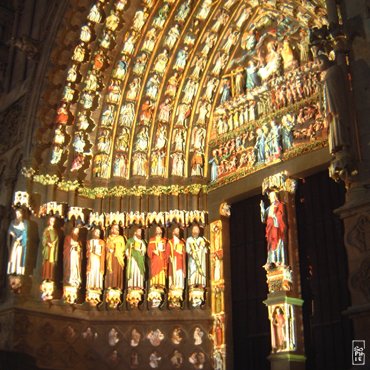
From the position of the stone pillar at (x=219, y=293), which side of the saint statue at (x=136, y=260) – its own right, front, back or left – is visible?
left

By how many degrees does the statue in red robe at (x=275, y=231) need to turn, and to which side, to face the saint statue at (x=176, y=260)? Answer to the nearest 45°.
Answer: approximately 90° to its right

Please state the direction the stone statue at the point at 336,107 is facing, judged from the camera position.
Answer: facing to the left of the viewer

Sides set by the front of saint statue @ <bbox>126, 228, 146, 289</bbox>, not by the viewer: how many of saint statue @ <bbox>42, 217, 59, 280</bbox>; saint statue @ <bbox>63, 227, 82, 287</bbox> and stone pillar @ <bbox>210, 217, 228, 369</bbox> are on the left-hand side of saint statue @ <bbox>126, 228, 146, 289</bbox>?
1

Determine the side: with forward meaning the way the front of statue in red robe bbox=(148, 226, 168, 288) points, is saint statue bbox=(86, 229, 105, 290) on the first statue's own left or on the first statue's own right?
on the first statue's own right

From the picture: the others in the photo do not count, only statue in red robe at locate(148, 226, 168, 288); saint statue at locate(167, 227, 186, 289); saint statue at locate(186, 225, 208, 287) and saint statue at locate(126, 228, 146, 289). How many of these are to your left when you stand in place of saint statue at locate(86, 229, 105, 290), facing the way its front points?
4

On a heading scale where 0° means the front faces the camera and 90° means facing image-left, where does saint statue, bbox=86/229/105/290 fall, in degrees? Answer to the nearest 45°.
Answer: approximately 0°

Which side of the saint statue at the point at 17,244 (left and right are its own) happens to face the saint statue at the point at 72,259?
left

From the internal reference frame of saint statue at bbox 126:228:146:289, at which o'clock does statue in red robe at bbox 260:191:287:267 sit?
The statue in red robe is roughly at 10 o'clock from the saint statue.

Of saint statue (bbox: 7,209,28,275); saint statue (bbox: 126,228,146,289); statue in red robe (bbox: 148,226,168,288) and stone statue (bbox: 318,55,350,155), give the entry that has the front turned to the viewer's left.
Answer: the stone statue

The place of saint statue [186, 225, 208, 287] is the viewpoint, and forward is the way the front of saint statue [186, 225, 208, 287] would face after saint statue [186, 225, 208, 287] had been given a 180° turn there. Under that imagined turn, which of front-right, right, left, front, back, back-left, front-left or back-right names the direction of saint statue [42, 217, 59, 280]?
left

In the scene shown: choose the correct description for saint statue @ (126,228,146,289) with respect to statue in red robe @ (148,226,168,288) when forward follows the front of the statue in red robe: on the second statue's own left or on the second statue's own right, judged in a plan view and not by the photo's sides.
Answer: on the second statue's own right

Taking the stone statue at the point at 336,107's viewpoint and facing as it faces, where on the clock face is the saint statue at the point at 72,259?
The saint statue is roughly at 1 o'clock from the stone statue.

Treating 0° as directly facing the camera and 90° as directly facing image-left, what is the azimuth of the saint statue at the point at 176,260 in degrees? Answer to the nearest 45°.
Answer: approximately 0°
